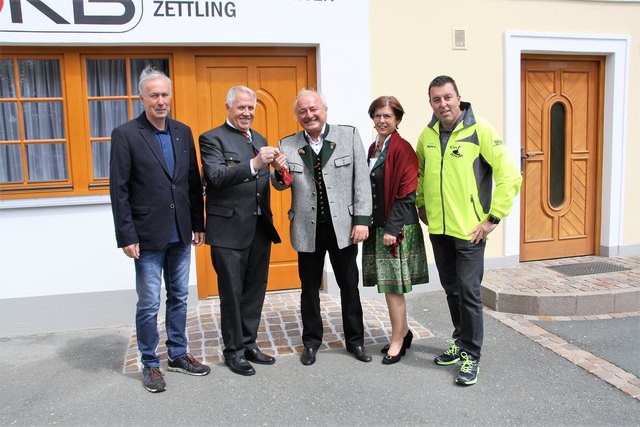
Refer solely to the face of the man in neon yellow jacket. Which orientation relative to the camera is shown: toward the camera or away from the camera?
toward the camera

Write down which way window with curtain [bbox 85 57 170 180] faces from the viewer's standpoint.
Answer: facing the viewer

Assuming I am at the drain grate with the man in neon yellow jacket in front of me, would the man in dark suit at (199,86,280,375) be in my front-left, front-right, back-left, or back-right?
front-right

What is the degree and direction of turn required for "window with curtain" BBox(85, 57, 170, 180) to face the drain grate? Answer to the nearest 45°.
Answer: approximately 90° to its left

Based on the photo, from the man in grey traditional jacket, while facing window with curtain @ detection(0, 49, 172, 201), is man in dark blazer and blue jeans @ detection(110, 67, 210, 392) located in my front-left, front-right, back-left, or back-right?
front-left

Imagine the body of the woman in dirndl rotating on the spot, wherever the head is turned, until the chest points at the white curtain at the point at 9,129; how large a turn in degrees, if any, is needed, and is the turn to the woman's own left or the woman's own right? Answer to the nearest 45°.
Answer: approximately 45° to the woman's own right

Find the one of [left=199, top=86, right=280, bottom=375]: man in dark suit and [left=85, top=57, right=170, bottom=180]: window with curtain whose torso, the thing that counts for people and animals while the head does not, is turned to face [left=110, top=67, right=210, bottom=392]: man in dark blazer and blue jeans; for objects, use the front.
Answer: the window with curtain

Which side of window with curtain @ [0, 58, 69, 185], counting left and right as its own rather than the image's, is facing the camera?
front

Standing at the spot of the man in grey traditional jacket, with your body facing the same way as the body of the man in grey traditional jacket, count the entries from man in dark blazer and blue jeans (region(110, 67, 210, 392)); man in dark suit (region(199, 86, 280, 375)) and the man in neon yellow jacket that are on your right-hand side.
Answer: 2

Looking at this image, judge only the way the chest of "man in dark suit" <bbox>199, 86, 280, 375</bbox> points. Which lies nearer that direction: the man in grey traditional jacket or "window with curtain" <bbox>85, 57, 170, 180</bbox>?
the man in grey traditional jacket

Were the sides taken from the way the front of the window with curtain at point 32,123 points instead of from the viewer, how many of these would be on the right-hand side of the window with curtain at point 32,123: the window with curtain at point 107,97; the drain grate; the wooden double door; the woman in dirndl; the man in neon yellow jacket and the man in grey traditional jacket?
0

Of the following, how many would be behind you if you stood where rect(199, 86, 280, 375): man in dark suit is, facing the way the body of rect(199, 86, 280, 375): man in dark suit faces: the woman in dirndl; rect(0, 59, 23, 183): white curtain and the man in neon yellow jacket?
1

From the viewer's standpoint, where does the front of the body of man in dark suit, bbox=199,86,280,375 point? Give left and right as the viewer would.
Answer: facing the viewer and to the right of the viewer

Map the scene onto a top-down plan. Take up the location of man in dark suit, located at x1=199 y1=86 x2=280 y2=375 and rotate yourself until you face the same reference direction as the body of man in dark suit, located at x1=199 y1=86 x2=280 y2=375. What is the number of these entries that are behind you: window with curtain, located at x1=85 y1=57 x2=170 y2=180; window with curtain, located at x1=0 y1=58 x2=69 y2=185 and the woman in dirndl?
2

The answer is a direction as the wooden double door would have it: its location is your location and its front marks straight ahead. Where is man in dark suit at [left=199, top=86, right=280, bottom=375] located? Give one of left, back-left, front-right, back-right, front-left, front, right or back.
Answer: front

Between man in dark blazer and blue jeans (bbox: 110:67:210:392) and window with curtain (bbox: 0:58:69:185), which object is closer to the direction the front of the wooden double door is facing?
the man in dark blazer and blue jeans

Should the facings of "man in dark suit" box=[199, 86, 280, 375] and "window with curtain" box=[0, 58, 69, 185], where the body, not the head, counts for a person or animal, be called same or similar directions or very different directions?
same or similar directions

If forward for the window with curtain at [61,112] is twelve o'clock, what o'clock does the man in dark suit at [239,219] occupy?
The man in dark suit is roughly at 11 o'clock from the window with curtain.

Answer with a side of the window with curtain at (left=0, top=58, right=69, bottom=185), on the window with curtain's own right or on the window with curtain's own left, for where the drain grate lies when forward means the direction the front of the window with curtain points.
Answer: on the window with curtain's own left

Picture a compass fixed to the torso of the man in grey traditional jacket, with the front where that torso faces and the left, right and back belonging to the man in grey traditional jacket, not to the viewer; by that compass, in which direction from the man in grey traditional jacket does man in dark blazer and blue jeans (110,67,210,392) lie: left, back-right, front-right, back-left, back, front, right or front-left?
right
